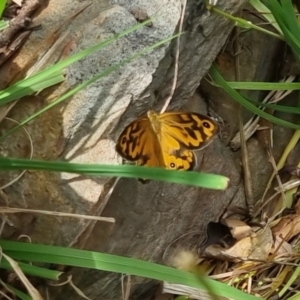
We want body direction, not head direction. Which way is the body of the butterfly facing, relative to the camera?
away from the camera
